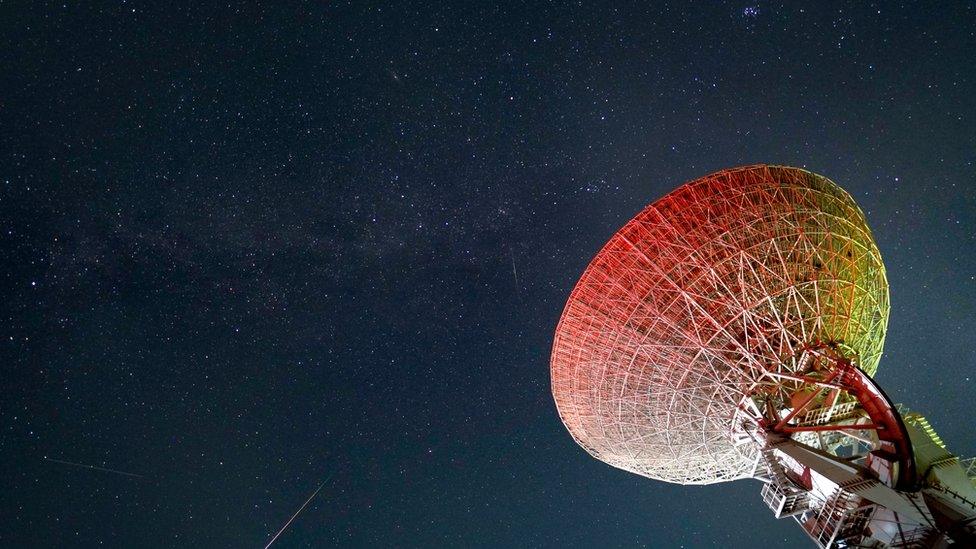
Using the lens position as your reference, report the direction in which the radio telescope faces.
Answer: facing away from the viewer and to the left of the viewer
